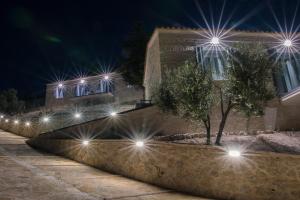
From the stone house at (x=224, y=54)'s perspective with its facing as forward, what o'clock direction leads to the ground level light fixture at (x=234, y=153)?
The ground level light fixture is roughly at 12 o'clock from the stone house.

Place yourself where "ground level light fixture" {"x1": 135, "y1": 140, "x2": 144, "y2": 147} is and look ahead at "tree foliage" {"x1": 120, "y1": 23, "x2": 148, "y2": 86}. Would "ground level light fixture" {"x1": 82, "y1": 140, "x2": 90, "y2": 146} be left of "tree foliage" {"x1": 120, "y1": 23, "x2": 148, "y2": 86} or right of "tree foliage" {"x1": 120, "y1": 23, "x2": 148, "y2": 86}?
left

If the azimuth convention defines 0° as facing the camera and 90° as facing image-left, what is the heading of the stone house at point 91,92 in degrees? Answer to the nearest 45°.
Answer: approximately 45°

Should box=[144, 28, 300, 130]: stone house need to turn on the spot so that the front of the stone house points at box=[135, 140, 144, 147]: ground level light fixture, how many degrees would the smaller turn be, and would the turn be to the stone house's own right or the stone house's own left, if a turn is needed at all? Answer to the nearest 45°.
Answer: approximately 45° to the stone house's own right

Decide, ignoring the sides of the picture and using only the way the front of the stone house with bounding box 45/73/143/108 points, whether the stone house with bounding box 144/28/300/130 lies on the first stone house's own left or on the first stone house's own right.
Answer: on the first stone house's own left

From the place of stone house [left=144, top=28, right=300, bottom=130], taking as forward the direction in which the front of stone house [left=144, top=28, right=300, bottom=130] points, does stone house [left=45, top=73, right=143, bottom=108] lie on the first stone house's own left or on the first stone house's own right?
on the first stone house's own right
